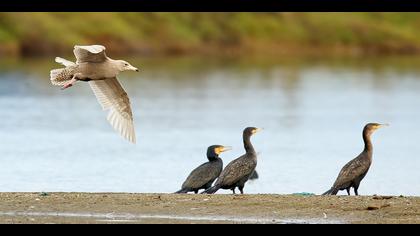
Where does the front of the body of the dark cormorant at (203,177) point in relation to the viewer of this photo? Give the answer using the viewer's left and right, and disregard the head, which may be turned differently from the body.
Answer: facing to the right of the viewer

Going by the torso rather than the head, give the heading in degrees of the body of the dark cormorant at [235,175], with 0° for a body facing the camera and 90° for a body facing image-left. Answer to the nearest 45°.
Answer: approximately 270°

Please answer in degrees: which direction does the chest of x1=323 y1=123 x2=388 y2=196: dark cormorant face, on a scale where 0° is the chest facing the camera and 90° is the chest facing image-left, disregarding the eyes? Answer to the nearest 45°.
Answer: approximately 270°

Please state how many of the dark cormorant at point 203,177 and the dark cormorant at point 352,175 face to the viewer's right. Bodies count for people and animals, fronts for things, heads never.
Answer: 2

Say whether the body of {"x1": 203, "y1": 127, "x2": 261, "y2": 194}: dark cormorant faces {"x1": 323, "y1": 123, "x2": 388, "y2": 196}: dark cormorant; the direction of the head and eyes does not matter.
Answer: yes

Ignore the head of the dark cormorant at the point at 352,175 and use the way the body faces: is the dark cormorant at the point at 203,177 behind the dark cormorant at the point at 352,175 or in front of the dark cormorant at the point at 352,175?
behind

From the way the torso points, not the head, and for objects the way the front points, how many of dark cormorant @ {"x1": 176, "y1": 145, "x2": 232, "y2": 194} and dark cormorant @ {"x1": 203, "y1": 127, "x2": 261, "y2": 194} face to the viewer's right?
2

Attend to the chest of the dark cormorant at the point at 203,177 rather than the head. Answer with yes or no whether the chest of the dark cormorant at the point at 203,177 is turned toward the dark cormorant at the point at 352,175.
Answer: yes

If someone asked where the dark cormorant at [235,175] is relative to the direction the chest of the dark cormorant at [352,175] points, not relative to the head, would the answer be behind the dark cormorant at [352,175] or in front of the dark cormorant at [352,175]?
behind
